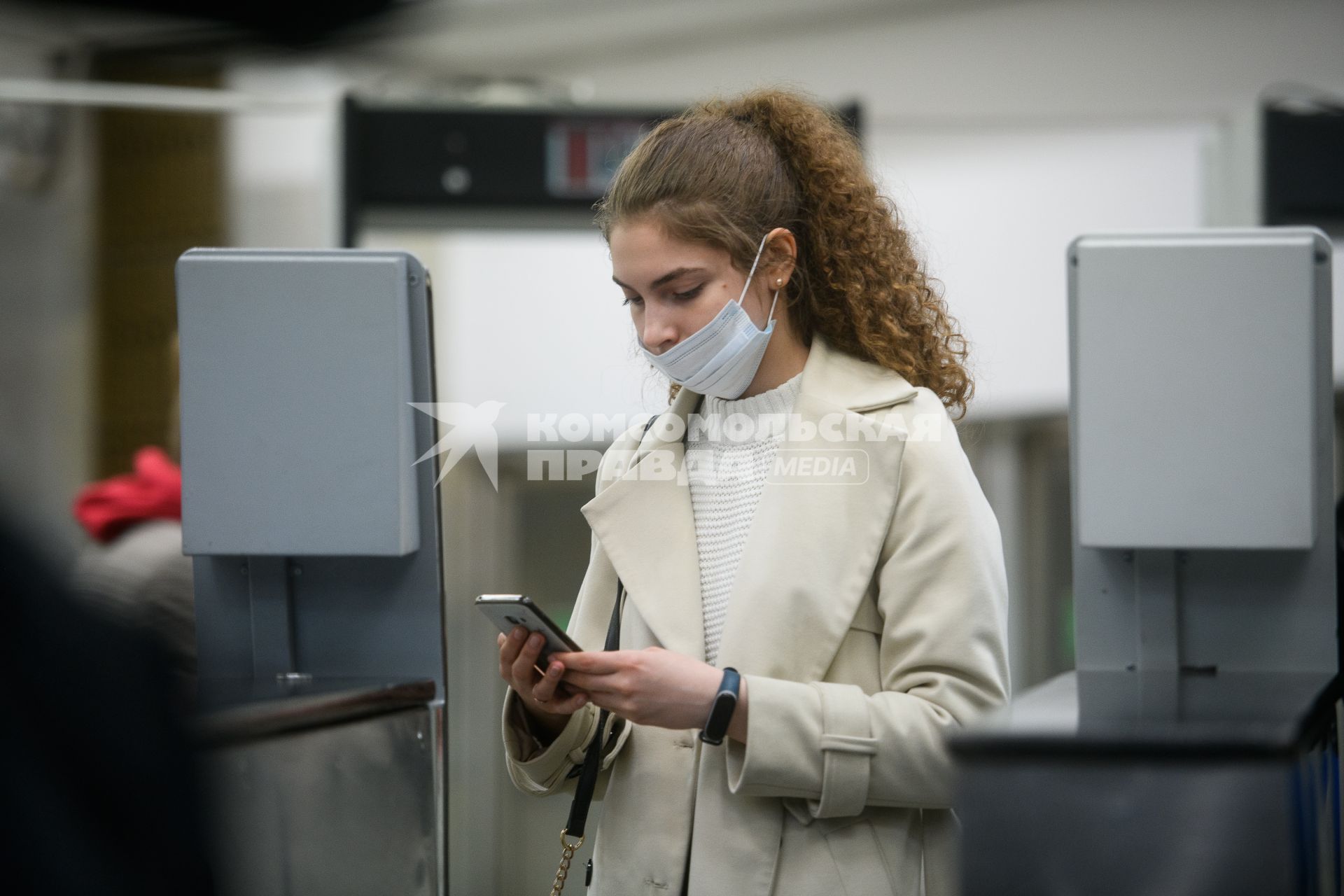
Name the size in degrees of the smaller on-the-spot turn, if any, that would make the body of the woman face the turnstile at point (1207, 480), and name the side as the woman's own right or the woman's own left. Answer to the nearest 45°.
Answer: approximately 135° to the woman's own left

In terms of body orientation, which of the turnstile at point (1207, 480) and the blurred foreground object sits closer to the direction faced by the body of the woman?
the blurred foreground object

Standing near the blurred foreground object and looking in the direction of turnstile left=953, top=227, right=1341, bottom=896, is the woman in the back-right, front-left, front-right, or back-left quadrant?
front-left

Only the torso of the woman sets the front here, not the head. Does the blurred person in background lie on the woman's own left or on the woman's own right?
on the woman's own right

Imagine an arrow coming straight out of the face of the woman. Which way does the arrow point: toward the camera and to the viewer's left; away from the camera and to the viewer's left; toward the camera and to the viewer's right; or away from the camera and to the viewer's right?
toward the camera and to the viewer's left

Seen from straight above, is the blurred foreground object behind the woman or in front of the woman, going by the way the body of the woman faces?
in front

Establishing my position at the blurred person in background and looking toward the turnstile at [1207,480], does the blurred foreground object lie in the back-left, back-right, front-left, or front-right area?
front-right

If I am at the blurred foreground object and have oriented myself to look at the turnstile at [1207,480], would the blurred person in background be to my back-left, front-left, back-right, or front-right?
front-left

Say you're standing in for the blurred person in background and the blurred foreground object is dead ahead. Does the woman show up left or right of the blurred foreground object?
left

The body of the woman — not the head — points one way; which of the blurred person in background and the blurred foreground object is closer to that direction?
the blurred foreground object
